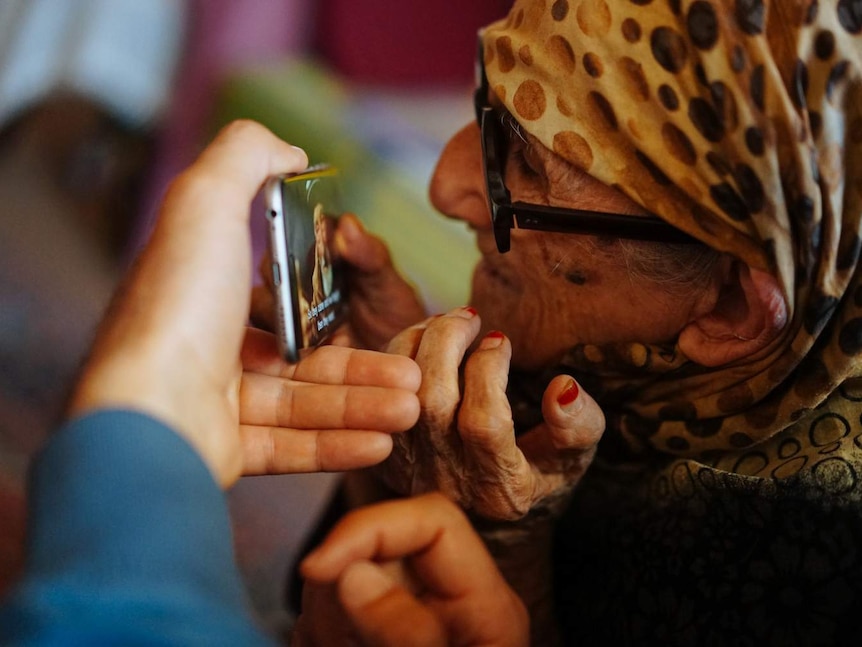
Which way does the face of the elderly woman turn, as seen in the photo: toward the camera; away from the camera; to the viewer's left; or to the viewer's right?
to the viewer's left

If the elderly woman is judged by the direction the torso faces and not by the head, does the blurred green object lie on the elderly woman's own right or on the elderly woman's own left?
on the elderly woman's own right

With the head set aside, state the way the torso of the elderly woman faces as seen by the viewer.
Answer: to the viewer's left
